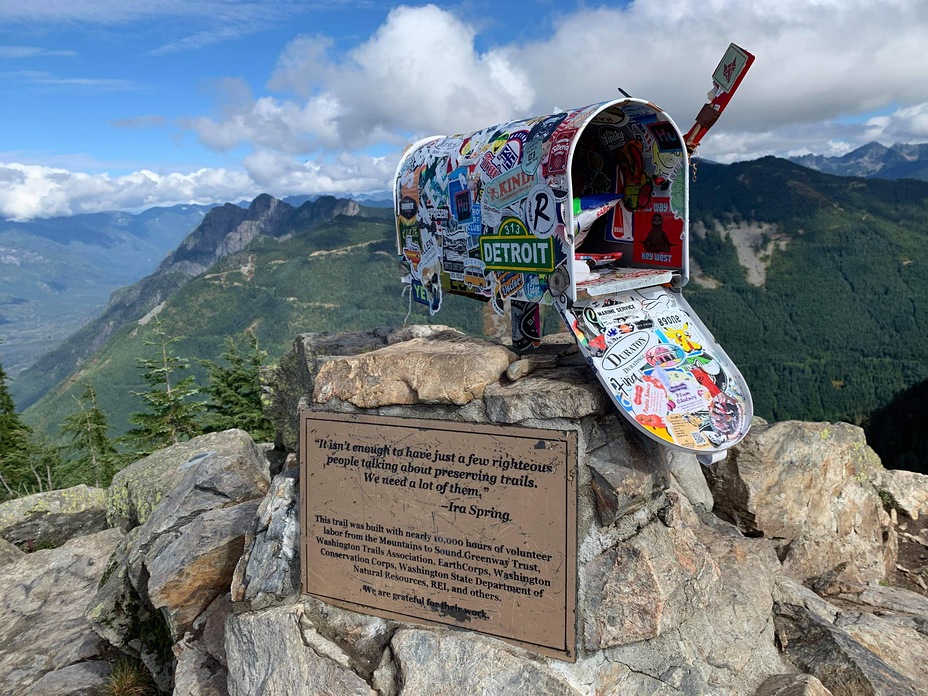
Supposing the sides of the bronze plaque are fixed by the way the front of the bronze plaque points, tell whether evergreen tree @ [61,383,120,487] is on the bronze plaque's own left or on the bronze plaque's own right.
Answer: on the bronze plaque's own right

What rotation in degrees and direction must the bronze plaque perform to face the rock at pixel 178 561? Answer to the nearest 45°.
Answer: approximately 90° to its right

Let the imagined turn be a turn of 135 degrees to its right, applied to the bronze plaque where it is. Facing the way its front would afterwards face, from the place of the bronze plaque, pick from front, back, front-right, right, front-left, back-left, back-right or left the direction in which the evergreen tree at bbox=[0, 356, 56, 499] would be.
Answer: front-left

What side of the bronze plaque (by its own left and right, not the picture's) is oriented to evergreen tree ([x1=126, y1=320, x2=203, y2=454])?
right

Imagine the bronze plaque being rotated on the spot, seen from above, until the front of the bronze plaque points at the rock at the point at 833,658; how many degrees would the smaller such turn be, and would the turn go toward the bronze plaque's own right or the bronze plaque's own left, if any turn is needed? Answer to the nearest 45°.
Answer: approximately 135° to the bronze plaque's own left

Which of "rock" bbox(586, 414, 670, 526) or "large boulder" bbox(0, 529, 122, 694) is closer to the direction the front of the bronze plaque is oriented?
the large boulder

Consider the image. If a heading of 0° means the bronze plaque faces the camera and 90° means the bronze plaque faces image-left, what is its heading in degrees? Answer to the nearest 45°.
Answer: approximately 45°

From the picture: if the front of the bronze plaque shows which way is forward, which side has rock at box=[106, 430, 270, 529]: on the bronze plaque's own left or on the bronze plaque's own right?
on the bronze plaque's own right
